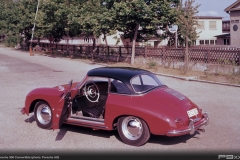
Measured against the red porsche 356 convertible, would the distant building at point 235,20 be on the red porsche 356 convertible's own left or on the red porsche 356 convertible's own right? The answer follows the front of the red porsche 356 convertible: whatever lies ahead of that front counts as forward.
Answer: on the red porsche 356 convertible's own right

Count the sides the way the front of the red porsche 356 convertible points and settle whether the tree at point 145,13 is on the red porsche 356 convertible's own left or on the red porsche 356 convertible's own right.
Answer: on the red porsche 356 convertible's own right

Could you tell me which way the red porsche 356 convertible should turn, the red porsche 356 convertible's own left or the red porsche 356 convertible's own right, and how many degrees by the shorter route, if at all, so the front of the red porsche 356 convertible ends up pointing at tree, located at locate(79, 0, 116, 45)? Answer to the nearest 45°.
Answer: approximately 45° to the red porsche 356 convertible's own right

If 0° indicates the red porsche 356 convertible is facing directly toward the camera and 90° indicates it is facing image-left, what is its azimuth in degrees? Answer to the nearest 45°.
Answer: approximately 135°
